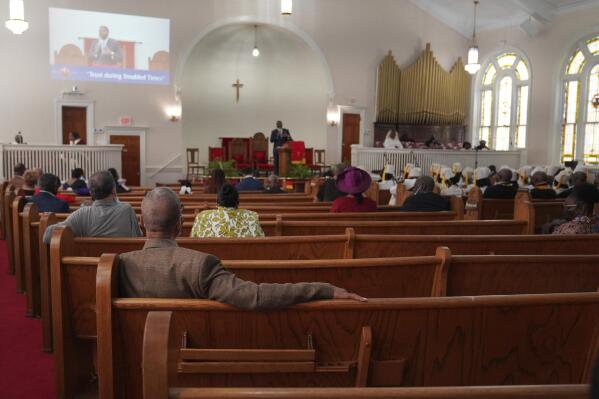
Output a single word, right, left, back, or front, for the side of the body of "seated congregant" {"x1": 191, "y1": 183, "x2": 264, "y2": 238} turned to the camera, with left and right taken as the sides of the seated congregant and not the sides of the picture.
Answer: back

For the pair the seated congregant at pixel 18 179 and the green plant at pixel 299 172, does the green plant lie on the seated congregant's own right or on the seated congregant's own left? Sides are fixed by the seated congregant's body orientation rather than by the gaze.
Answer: on the seated congregant's own right

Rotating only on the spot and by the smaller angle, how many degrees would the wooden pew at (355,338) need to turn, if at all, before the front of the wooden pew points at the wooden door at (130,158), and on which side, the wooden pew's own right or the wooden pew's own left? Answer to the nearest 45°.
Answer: approximately 45° to the wooden pew's own left

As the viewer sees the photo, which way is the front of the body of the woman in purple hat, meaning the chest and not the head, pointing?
away from the camera

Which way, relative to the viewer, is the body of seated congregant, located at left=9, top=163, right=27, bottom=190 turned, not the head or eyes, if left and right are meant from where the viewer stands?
facing away from the viewer

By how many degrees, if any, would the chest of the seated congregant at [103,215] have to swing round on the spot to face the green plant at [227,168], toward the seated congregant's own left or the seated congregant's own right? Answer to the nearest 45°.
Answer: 0° — they already face it

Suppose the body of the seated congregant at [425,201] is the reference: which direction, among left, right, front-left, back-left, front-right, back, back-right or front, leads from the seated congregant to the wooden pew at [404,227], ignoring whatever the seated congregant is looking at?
back

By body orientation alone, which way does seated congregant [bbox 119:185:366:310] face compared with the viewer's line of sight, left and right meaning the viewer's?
facing away from the viewer

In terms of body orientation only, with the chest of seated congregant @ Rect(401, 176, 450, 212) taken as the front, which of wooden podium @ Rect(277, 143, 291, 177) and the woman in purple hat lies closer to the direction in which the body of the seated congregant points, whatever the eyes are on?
the wooden podium

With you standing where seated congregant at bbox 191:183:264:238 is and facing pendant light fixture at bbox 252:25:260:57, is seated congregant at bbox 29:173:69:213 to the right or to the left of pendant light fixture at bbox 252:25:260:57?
left

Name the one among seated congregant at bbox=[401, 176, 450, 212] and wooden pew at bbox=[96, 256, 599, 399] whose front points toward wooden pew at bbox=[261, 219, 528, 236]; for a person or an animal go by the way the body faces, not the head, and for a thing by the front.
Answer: wooden pew at bbox=[96, 256, 599, 399]

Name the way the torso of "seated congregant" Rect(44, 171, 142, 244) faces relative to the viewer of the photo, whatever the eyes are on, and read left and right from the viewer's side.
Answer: facing away from the viewer

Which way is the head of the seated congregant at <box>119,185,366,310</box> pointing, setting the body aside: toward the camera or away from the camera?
away from the camera

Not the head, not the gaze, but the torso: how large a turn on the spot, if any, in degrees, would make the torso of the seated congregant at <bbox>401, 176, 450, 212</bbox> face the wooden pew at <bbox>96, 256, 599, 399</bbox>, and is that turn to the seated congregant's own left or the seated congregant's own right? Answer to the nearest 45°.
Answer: approximately 180°

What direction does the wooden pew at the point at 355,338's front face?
away from the camera

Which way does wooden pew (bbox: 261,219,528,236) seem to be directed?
away from the camera

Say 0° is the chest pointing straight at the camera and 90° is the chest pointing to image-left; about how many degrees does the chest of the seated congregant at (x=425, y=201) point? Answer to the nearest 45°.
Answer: approximately 180°

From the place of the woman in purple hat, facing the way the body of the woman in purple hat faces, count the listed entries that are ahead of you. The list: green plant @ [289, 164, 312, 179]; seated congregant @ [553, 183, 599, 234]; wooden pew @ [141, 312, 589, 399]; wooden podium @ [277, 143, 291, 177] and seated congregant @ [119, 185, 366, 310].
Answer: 2
